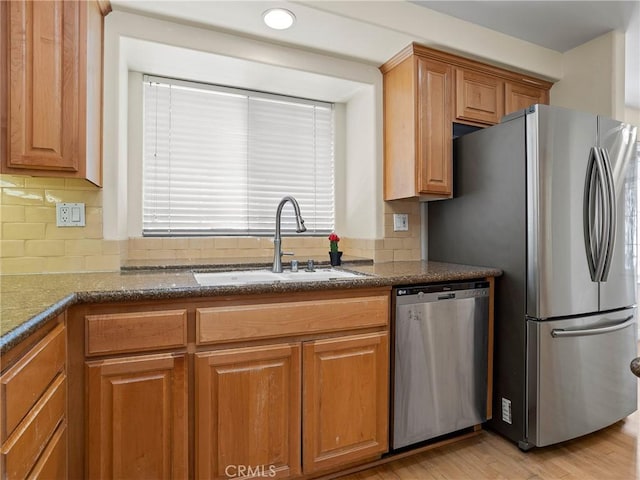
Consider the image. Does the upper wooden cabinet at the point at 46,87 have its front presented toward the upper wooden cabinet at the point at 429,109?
no

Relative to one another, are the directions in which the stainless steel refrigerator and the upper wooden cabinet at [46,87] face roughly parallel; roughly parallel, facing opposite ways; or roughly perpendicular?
roughly parallel

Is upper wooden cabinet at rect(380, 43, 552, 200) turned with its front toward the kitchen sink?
no

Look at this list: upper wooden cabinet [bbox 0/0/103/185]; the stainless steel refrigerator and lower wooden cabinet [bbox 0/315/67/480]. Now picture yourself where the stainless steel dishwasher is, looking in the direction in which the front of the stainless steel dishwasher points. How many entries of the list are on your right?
2

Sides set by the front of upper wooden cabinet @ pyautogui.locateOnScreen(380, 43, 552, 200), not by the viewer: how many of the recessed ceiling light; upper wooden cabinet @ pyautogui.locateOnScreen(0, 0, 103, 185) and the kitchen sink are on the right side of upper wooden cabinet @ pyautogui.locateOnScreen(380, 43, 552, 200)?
3

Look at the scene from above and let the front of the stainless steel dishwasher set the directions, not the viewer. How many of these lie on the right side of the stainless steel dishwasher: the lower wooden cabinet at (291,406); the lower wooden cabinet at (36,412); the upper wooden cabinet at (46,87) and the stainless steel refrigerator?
3

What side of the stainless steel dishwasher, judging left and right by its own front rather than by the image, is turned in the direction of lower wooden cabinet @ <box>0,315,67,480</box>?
right

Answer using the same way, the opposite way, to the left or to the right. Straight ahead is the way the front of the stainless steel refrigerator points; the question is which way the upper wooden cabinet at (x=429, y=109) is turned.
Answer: the same way

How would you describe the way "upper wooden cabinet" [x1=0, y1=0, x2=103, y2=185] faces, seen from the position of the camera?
facing the viewer

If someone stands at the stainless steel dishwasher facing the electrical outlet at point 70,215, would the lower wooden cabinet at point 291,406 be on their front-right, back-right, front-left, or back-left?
front-left

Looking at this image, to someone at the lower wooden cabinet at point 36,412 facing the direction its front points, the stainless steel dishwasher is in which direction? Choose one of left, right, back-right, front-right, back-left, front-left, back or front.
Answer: front

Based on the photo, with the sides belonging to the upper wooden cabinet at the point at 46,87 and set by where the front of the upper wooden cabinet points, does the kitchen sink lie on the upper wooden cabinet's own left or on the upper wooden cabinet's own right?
on the upper wooden cabinet's own left

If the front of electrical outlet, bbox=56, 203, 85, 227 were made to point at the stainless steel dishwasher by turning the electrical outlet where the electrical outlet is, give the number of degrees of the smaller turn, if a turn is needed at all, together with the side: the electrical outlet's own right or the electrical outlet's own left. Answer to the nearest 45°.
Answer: approximately 45° to the electrical outlet's own left

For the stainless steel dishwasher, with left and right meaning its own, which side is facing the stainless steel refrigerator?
left

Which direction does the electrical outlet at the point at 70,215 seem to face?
toward the camera
